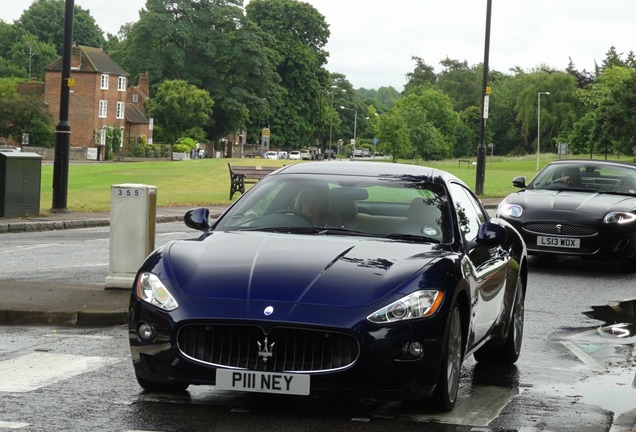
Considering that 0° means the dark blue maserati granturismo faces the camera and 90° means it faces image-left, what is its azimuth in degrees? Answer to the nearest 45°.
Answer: approximately 45°

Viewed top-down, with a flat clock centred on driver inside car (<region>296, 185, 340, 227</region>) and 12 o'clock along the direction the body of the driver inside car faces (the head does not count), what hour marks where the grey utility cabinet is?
The grey utility cabinet is roughly at 4 o'clock from the driver inside car.

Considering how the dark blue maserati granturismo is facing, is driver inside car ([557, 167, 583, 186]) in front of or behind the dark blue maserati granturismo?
behind

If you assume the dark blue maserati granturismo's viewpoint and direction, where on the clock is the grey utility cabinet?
The grey utility cabinet is roughly at 4 o'clock from the dark blue maserati granturismo.

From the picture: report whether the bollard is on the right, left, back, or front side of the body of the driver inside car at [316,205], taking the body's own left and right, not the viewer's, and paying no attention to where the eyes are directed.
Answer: right

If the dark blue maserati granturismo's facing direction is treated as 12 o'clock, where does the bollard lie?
The bollard is roughly at 4 o'clock from the dark blue maserati granturismo.
